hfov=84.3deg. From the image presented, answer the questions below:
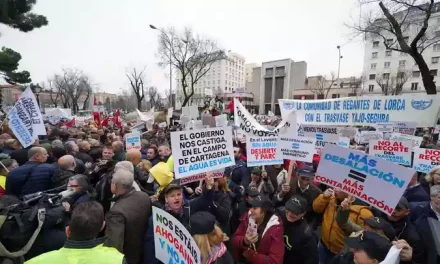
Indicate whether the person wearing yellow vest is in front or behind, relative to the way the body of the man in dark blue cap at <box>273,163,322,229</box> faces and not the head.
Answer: in front

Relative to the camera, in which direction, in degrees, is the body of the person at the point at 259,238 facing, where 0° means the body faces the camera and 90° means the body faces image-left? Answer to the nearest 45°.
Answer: approximately 45°

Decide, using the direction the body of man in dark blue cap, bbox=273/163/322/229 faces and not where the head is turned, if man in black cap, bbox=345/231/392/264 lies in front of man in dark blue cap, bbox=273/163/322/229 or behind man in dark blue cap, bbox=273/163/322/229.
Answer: in front

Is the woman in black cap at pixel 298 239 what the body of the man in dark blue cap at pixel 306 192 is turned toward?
yes

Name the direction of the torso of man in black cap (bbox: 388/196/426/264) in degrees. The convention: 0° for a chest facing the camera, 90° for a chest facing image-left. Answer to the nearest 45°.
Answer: approximately 45°

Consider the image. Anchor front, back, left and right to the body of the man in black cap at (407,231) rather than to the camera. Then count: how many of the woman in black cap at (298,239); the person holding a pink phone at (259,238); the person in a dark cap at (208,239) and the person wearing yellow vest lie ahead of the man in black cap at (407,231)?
4

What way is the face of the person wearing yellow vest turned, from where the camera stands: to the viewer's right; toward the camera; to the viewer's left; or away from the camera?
away from the camera

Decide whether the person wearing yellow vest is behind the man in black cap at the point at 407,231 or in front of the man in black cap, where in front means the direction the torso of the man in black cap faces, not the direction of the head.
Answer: in front

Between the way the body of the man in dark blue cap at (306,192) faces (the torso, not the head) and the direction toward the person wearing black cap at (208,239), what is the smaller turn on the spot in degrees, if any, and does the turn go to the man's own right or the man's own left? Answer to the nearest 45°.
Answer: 0° — they already face them

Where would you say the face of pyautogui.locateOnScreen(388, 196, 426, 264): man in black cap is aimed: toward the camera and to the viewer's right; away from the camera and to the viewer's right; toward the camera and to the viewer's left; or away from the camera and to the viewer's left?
toward the camera and to the viewer's left

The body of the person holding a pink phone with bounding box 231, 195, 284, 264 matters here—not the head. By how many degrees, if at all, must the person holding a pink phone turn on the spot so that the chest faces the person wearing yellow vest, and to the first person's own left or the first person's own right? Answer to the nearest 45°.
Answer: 0° — they already face them

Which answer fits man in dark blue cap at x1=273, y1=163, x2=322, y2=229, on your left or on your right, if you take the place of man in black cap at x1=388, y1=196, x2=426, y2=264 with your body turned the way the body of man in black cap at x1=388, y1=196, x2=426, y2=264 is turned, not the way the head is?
on your right

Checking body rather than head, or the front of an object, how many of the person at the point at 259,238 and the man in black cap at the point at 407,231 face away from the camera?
0

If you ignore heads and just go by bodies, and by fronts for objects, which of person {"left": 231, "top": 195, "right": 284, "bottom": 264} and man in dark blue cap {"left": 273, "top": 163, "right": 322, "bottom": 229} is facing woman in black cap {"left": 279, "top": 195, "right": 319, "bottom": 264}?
man in dark blue cap {"left": 273, "top": 163, "right": 322, "bottom": 229}
